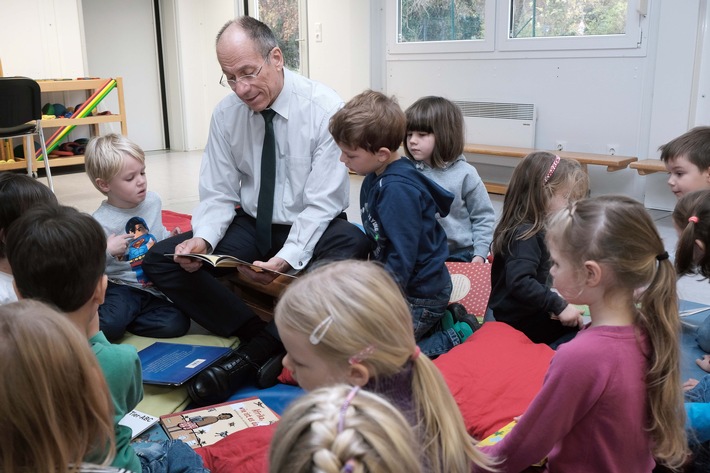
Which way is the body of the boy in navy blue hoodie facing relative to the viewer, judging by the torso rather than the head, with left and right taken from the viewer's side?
facing to the left of the viewer

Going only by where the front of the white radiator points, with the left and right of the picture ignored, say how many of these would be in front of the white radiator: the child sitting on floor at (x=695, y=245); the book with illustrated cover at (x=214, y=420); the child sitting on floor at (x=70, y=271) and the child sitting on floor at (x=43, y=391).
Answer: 4

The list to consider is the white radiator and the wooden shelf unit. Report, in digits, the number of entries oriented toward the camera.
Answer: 2

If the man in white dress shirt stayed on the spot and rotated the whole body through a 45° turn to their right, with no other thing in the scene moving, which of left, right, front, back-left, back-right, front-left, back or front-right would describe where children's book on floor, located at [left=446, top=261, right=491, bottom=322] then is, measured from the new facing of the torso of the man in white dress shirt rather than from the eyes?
back

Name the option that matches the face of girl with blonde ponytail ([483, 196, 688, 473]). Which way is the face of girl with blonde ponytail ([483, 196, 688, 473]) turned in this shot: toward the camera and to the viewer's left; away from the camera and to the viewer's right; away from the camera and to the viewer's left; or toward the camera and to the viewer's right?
away from the camera and to the viewer's left
